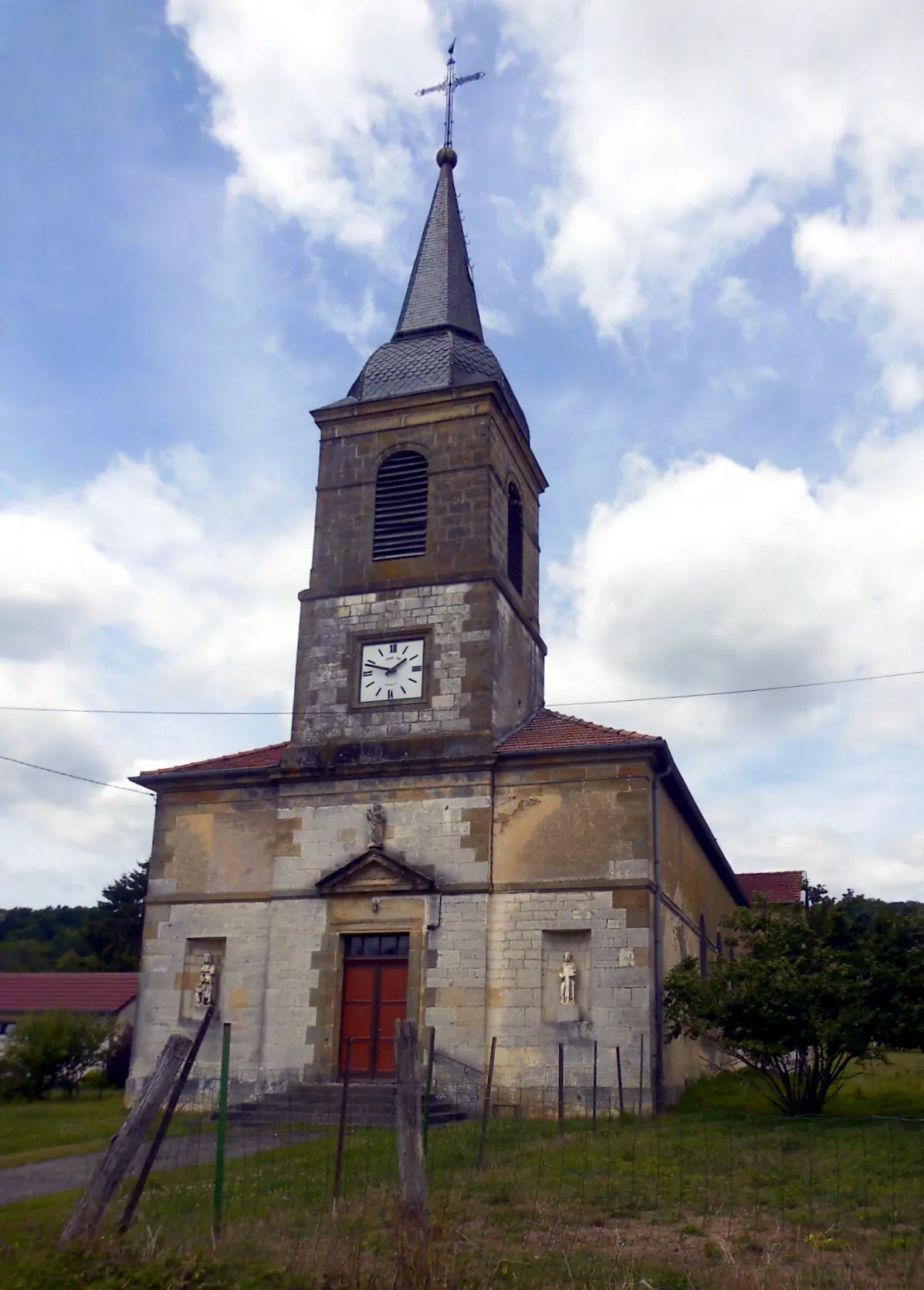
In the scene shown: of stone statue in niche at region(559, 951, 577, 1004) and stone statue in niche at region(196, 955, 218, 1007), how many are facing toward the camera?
2

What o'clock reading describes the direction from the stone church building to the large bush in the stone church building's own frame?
The large bush is roughly at 10 o'clock from the stone church building.

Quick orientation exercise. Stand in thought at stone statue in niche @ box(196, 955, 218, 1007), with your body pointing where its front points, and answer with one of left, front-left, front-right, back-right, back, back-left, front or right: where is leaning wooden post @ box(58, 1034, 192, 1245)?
front

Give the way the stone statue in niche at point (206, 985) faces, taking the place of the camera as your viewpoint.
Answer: facing the viewer

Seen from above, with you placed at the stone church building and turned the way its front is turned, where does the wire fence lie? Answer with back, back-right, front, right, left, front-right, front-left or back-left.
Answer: front

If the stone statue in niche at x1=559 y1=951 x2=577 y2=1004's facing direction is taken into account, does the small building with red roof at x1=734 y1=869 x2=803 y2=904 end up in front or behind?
behind

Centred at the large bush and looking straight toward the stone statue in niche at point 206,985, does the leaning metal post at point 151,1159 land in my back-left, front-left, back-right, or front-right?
front-left

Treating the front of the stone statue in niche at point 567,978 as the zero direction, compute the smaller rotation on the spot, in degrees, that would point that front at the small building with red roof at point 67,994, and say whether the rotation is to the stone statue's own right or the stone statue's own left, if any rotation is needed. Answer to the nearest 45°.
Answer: approximately 135° to the stone statue's own right

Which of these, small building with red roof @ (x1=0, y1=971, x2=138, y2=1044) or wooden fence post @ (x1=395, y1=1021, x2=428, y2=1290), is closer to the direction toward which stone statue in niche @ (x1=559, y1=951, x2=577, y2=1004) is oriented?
the wooden fence post

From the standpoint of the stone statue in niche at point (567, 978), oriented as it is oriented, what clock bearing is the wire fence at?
The wire fence is roughly at 12 o'clock from the stone statue in niche.
